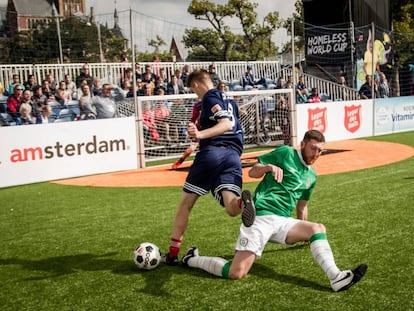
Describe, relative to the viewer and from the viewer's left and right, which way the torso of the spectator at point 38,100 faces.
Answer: facing the viewer and to the right of the viewer

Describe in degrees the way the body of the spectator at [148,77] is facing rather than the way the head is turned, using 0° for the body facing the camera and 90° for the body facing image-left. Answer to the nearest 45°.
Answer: approximately 0°

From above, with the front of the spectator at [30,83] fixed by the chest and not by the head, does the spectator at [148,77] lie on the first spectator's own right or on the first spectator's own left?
on the first spectator's own left

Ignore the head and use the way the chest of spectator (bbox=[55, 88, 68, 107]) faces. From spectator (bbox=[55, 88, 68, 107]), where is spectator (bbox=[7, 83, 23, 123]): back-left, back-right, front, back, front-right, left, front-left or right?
right

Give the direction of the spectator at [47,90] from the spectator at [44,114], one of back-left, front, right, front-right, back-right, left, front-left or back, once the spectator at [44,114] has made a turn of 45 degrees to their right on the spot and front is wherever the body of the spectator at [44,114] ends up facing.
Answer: back

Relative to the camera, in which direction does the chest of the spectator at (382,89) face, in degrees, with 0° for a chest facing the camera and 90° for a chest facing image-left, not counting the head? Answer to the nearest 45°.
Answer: approximately 45°

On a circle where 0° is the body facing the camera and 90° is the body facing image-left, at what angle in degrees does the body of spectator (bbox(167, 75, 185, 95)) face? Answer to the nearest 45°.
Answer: approximately 0°

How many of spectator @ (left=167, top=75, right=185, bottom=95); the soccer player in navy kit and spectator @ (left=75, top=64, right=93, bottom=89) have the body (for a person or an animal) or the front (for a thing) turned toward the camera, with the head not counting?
2

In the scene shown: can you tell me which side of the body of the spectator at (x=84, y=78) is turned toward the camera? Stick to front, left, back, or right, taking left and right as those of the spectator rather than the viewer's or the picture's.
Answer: front
